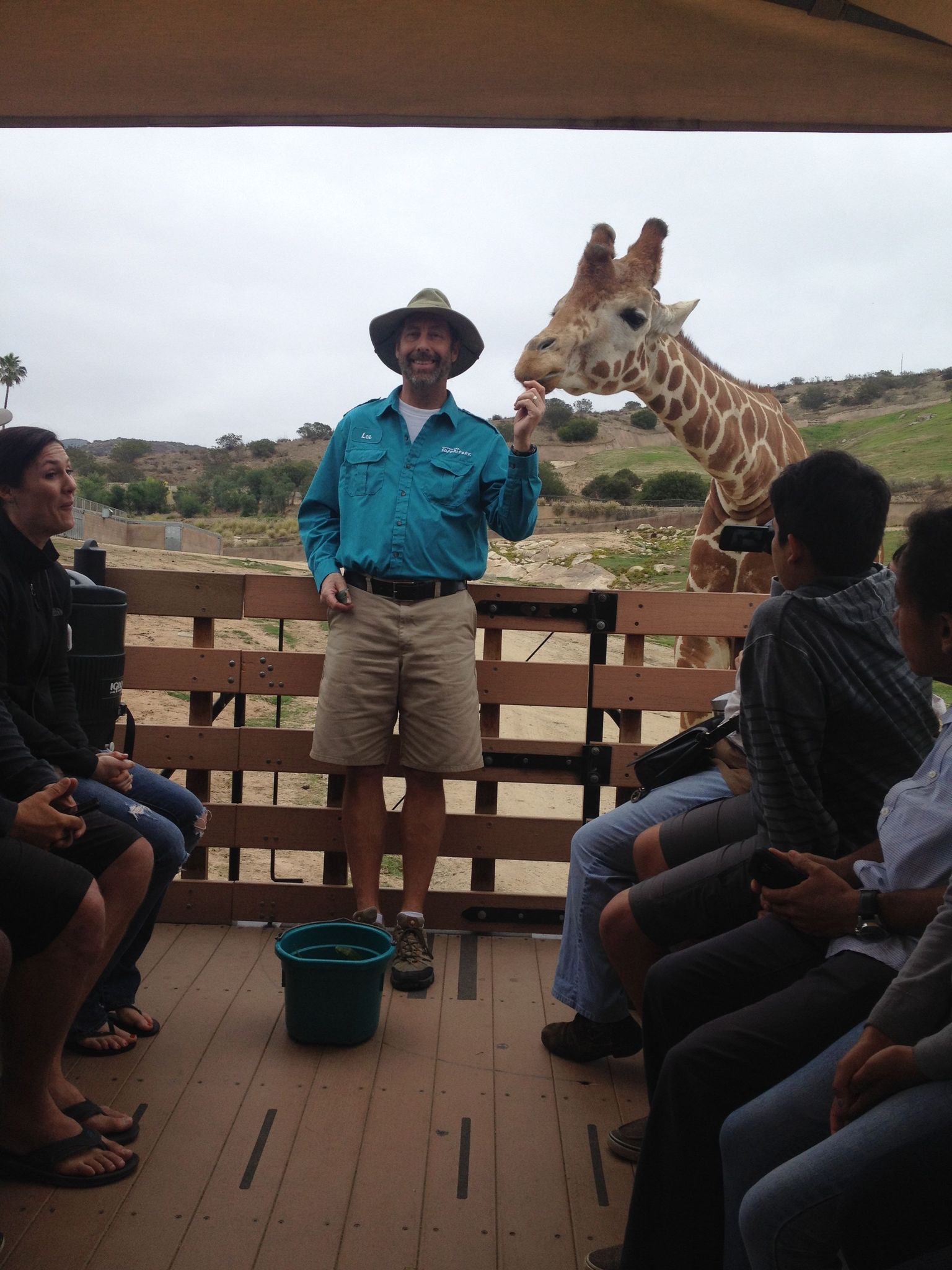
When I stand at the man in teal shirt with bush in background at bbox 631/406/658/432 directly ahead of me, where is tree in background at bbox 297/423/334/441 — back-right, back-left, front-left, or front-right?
front-left

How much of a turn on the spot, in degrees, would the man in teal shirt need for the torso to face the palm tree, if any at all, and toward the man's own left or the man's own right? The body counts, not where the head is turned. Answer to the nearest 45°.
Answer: approximately 135° to the man's own right

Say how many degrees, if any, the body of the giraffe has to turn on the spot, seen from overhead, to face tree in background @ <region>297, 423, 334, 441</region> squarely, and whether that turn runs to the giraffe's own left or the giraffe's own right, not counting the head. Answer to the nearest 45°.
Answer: approximately 90° to the giraffe's own right

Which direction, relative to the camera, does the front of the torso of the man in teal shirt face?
toward the camera

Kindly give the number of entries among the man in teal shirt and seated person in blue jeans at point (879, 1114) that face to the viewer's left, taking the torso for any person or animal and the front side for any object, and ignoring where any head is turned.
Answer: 1

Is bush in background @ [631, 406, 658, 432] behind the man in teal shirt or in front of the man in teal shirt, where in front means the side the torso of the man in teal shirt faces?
behind

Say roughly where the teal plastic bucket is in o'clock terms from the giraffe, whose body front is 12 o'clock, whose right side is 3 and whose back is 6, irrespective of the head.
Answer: The teal plastic bucket is roughly at 11 o'clock from the giraffe.

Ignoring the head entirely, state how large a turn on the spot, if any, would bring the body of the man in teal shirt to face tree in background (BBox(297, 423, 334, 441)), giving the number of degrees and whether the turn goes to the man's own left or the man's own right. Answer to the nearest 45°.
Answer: approximately 180°

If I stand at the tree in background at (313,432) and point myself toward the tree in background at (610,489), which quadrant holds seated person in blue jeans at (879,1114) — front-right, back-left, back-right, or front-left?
front-right

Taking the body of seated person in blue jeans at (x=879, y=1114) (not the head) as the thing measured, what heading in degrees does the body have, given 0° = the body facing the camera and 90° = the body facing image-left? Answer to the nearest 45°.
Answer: approximately 90°

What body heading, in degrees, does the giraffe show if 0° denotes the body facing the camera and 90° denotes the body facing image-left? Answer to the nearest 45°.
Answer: approximately 45°

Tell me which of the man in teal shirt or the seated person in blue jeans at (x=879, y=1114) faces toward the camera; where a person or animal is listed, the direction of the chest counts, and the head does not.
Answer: the man in teal shirt

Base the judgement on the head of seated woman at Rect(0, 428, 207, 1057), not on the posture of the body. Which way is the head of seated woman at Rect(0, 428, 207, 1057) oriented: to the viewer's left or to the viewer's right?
to the viewer's right

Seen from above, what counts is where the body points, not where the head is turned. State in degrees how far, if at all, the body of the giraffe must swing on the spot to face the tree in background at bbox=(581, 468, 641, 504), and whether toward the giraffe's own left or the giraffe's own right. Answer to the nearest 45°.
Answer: approximately 135° to the giraffe's own right

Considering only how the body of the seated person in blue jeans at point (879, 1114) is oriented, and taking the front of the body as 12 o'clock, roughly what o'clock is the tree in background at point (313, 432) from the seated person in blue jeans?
The tree in background is roughly at 2 o'clock from the seated person in blue jeans.
